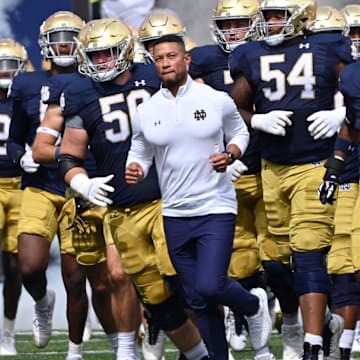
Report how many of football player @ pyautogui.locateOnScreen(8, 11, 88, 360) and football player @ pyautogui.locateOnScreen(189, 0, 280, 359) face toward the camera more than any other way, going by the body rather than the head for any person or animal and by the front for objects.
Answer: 2

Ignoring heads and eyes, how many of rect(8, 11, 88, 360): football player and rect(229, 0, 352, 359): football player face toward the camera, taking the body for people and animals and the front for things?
2

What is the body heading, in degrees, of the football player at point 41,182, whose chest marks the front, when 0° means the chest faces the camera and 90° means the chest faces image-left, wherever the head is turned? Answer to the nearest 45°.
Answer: approximately 0°

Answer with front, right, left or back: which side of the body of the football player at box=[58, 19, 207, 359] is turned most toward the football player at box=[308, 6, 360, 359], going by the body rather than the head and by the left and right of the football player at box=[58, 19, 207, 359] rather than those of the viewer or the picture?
left

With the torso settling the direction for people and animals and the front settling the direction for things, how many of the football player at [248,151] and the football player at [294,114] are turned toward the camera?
2

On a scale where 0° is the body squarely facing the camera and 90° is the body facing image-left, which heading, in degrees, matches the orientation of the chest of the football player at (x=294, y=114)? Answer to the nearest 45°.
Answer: approximately 0°
